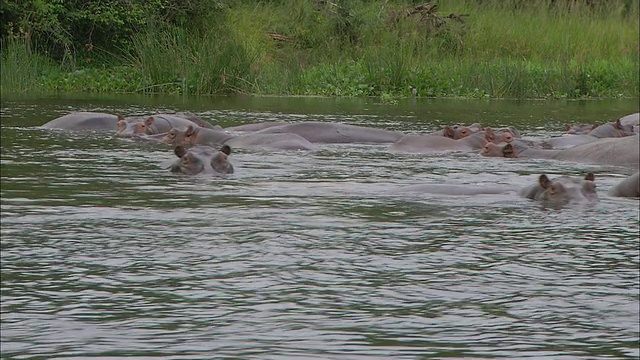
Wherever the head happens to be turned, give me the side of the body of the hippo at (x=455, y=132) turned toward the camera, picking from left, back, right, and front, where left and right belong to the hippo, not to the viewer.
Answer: right

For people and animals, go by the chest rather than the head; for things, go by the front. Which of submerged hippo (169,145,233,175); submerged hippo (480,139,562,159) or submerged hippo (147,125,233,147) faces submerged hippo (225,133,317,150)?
submerged hippo (480,139,562,159)

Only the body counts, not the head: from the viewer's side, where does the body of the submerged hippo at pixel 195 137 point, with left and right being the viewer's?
facing to the left of the viewer

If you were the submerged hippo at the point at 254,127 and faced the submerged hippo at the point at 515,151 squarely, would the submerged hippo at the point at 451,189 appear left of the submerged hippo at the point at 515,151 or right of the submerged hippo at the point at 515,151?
right

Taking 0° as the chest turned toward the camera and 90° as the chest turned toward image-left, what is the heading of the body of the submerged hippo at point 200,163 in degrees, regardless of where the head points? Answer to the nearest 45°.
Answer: approximately 0°

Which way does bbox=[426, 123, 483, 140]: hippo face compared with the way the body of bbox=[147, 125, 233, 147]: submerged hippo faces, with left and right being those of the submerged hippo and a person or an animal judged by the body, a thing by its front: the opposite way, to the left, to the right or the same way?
the opposite way

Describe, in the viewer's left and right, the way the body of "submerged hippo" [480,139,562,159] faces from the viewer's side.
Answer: facing to the left of the viewer

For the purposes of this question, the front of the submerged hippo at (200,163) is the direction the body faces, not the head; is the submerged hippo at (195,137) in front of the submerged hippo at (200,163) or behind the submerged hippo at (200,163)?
behind

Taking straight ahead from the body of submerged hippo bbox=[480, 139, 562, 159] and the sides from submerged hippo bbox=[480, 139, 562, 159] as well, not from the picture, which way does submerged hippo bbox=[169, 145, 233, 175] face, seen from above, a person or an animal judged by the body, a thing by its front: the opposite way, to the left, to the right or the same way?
to the left

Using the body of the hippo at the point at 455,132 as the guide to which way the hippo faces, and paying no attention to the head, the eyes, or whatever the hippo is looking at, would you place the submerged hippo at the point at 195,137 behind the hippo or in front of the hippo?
behind
